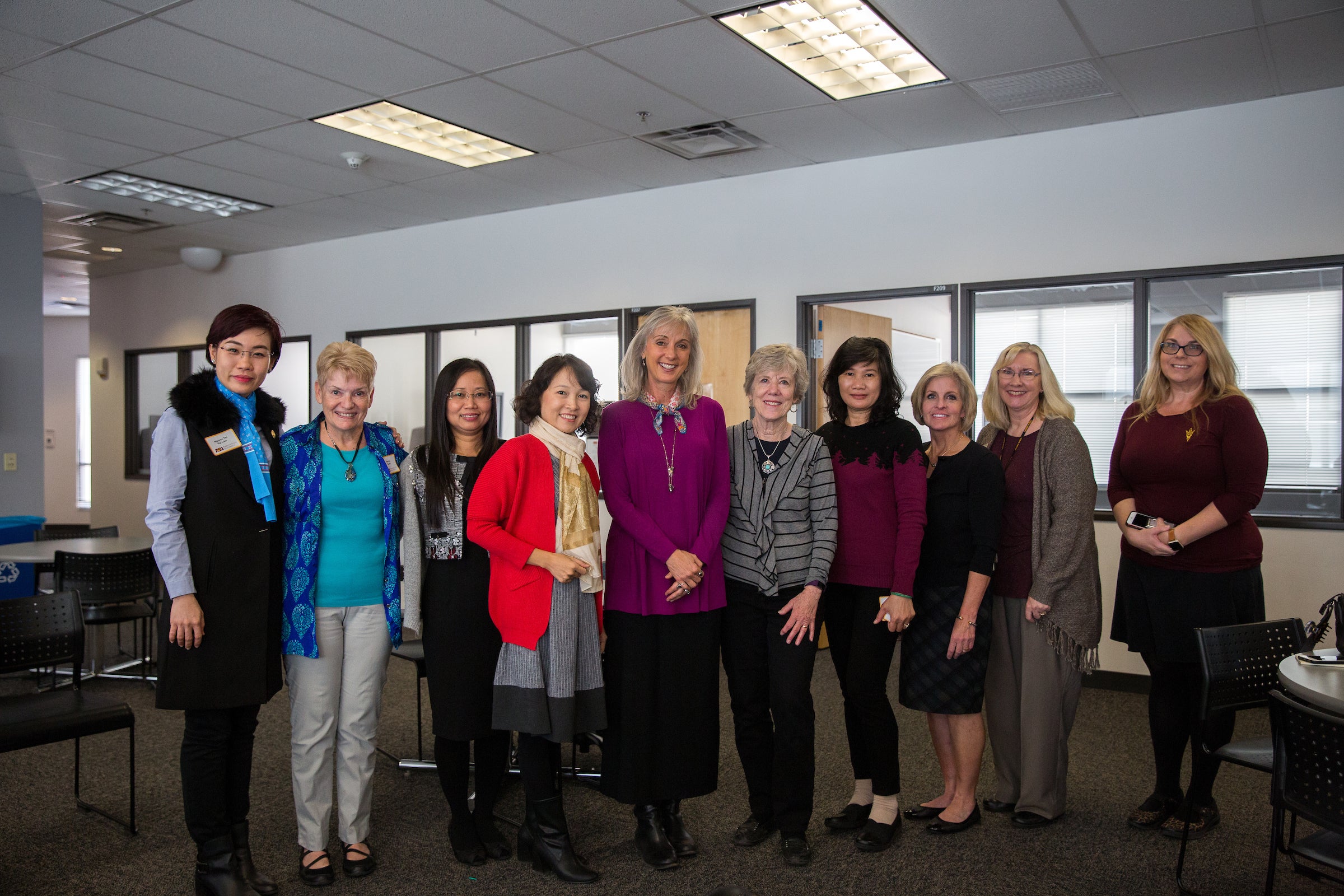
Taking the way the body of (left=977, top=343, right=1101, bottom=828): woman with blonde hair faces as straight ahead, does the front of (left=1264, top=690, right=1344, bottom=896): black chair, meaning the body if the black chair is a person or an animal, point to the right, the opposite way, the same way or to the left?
the opposite way

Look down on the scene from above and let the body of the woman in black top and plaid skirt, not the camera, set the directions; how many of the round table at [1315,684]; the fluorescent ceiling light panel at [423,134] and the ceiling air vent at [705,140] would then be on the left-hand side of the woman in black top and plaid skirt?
1

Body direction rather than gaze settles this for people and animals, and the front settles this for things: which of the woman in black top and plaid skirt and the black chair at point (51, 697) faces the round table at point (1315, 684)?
the black chair

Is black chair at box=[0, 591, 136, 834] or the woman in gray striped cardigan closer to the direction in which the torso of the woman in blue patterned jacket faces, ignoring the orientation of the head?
the woman in gray striped cardigan

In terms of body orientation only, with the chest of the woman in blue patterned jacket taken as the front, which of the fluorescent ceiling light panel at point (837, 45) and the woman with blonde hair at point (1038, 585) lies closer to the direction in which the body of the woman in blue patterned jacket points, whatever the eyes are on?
the woman with blonde hair

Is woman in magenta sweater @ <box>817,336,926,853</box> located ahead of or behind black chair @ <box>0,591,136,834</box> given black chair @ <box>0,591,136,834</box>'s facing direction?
ahead

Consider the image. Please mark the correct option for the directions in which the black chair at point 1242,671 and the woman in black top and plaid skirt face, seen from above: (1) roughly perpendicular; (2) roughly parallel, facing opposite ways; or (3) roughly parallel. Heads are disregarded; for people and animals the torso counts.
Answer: roughly perpendicular

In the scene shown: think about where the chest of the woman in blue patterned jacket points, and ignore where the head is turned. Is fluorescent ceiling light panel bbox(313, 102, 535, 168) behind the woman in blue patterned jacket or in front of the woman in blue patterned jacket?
behind

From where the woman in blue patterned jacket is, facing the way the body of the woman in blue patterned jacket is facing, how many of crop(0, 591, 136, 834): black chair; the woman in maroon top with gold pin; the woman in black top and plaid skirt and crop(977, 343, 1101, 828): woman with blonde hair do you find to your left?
3

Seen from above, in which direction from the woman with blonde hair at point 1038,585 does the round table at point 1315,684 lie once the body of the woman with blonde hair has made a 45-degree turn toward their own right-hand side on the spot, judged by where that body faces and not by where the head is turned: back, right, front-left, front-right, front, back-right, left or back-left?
back-left
